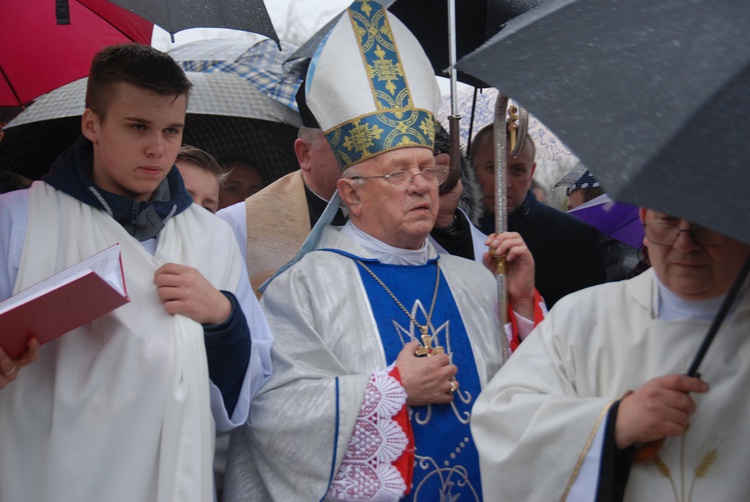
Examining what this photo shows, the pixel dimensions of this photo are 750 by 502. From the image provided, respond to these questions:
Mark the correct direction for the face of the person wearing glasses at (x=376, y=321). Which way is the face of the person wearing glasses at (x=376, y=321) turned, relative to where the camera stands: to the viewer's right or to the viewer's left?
to the viewer's right

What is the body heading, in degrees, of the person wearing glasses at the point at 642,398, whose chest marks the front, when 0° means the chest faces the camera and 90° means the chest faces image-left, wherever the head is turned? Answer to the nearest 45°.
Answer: approximately 0°

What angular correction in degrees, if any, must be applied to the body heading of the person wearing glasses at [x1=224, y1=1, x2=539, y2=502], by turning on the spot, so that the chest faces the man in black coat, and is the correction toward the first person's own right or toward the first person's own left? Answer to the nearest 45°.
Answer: approximately 90° to the first person's own left

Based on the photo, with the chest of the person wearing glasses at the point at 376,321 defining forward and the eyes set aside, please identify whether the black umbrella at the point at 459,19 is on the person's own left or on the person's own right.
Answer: on the person's own left

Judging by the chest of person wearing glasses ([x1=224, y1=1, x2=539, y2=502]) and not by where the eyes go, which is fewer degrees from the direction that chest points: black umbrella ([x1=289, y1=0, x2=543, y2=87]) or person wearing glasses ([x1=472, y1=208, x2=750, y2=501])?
the person wearing glasses

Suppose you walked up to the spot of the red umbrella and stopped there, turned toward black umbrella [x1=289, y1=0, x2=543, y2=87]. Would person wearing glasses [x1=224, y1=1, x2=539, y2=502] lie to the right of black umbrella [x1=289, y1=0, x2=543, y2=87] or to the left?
right

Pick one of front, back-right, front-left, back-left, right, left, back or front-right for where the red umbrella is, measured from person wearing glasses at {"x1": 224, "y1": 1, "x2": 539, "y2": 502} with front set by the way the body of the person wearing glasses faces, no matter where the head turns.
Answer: back
